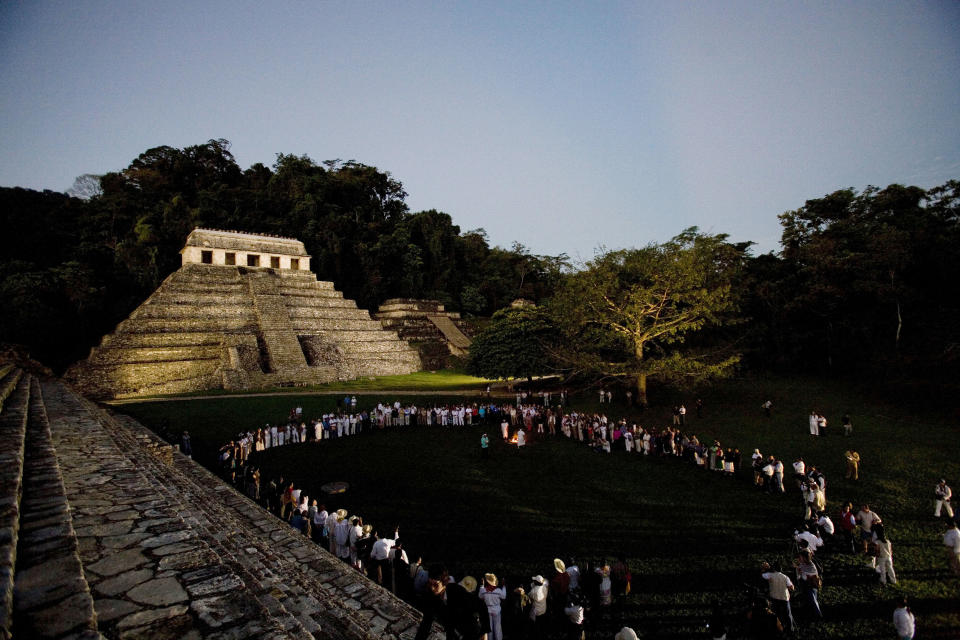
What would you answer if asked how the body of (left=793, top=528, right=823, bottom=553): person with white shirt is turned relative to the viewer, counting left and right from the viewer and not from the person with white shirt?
facing away from the viewer and to the left of the viewer

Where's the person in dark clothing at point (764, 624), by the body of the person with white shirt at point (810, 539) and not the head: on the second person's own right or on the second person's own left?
on the second person's own left

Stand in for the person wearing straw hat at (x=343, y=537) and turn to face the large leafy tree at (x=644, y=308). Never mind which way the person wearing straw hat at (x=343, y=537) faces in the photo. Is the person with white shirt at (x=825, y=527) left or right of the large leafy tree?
right

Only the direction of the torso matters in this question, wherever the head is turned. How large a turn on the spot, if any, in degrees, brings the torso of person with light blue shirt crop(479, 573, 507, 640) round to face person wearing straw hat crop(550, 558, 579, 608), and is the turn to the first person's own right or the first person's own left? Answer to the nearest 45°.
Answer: approximately 45° to the first person's own right

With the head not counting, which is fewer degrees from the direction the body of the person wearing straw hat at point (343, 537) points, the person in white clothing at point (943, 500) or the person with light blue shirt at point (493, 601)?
the person in white clothing

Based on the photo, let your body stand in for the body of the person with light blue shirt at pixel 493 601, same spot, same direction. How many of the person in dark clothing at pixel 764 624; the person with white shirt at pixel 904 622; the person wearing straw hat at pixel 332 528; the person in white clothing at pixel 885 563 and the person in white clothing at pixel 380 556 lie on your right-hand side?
3

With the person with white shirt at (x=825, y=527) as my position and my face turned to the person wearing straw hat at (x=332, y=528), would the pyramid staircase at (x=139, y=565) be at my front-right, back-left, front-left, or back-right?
front-left

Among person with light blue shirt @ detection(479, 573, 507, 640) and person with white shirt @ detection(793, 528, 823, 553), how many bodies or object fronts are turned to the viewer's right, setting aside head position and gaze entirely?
0

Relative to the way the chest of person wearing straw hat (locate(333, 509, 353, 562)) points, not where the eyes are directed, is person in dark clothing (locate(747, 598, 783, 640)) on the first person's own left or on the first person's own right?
on the first person's own right

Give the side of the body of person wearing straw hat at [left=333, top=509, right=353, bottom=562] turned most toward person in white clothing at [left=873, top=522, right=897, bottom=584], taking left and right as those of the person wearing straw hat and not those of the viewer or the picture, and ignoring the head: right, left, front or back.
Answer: right

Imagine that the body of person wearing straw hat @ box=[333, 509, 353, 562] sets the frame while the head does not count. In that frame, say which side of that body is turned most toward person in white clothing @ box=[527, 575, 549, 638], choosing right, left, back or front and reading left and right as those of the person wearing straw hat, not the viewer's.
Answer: right

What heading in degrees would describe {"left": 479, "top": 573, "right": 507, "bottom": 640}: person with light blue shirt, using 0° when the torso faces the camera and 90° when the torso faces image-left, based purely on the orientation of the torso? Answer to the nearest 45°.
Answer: approximately 180°

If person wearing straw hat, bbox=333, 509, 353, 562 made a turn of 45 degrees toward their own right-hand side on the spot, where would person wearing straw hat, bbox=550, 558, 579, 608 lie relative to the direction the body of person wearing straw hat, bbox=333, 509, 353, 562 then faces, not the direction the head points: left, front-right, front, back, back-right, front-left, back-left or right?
front-right

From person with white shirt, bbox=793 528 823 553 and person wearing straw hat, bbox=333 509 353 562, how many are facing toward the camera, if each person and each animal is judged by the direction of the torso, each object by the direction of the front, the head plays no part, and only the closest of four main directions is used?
0

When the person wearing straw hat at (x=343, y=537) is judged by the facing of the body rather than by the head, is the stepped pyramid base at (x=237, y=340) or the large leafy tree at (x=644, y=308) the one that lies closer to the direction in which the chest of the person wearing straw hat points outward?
the large leafy tree

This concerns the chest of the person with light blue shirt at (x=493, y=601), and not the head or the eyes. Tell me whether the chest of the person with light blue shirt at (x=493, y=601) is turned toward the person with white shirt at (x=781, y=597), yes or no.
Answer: no

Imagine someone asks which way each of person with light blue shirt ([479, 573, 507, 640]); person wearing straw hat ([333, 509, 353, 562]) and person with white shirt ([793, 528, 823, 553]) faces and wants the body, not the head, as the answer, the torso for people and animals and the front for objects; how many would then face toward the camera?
0

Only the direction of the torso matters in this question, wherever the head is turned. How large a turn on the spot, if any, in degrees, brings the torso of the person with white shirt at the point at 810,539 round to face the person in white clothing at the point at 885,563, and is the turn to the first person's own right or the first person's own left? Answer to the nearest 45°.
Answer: approximately 135° to the first person's own right

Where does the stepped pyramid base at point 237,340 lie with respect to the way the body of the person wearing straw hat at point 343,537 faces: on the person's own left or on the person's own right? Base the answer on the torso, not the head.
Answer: on the person's own left

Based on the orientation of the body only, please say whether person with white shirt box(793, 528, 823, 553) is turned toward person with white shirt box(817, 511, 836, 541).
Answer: no
